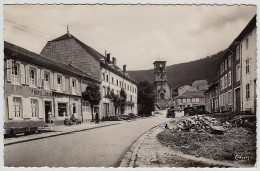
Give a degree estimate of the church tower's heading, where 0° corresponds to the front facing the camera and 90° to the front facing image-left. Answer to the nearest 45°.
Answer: approximately 0°

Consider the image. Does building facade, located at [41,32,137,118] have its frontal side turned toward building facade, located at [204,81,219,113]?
no

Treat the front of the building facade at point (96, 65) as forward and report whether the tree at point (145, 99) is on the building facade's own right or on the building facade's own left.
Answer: on the building facade's own left

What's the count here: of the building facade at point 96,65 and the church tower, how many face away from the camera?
0

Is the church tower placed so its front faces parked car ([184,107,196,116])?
no

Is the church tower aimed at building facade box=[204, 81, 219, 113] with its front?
no

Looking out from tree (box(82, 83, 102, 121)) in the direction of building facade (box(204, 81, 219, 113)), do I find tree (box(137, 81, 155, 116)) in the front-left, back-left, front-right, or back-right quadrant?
front-left

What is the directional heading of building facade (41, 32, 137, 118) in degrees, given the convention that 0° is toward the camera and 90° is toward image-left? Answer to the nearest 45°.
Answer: approximately 315°
